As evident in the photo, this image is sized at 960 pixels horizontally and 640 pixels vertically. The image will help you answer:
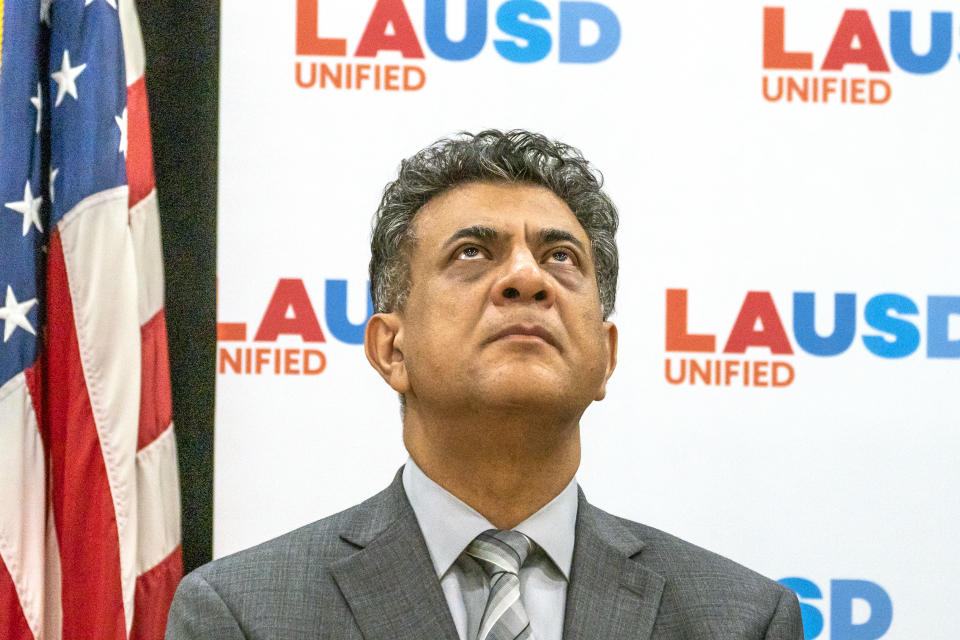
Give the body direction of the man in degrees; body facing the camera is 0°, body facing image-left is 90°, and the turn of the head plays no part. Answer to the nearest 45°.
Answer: approximately 0°

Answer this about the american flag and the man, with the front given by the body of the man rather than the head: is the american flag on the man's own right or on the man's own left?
on the man's own right
